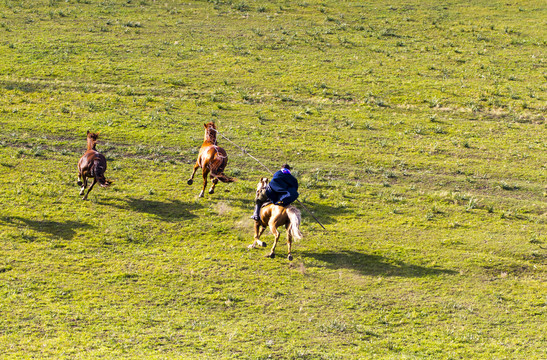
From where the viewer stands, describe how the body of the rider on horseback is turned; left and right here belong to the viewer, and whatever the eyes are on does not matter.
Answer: facing away from the viewer and to the left of the viewer

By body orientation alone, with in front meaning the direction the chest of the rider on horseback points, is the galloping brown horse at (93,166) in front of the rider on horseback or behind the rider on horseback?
in front
